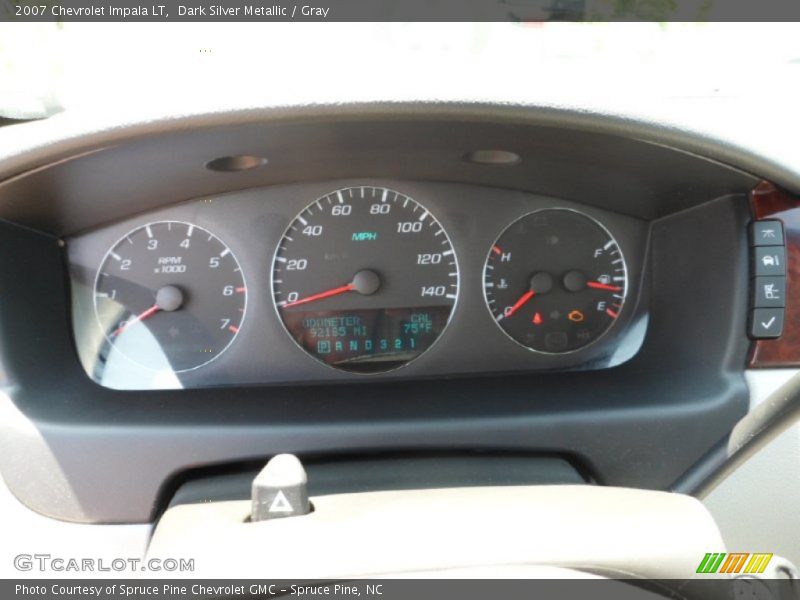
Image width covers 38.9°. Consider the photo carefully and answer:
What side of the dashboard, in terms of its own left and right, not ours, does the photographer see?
front
